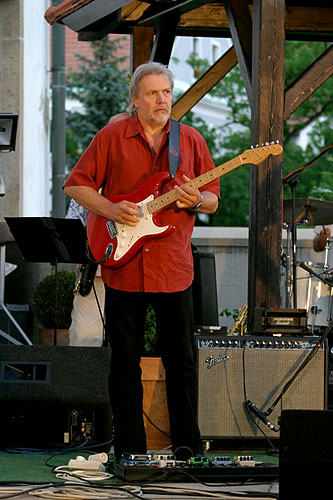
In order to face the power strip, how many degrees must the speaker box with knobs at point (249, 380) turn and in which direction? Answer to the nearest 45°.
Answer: approximately 45° to its right

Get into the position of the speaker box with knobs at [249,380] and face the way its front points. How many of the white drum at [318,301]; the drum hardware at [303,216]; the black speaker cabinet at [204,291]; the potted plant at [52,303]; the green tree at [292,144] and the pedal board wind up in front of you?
1

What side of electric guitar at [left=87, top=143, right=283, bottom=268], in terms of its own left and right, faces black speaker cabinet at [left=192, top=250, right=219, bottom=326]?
back

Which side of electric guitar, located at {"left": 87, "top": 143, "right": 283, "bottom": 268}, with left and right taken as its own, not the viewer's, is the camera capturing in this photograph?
front

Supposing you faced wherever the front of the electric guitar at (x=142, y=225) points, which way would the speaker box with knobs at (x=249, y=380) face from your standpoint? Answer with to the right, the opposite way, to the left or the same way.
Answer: the same way

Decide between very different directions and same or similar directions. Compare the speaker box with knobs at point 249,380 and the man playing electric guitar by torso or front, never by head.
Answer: same or similar directions

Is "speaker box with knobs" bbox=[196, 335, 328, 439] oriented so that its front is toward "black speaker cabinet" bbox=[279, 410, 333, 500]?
yes

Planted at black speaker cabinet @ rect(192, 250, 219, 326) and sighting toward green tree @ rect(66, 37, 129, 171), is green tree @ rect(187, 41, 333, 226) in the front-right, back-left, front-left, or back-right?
front-right

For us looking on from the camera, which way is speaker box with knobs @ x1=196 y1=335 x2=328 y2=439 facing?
facing the viewer

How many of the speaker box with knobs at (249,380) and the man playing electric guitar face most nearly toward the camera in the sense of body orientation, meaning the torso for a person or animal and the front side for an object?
2

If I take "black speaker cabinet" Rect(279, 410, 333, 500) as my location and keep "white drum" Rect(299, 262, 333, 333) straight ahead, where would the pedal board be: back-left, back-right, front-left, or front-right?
front-left
